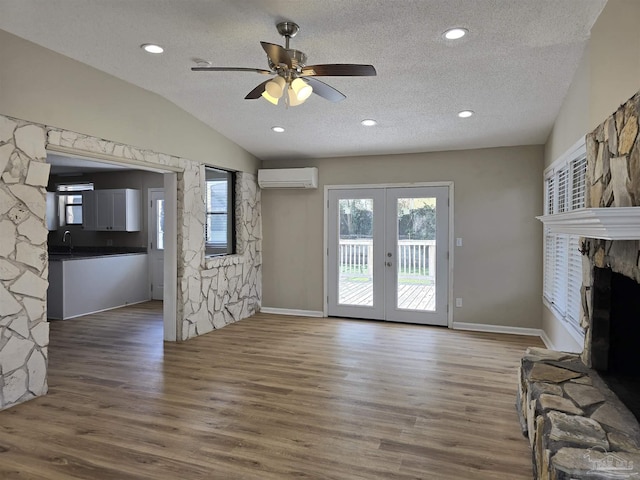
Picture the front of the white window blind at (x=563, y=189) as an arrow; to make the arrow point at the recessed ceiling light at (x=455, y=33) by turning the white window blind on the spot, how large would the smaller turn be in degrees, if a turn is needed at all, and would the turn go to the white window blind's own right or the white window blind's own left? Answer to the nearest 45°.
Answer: approximately 45° to the white window blind's own left

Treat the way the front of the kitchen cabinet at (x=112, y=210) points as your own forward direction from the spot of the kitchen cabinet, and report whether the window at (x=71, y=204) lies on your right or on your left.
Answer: on your right

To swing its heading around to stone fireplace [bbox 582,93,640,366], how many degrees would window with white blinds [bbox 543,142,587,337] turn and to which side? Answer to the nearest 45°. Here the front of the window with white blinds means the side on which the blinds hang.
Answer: approximately 45° to its left

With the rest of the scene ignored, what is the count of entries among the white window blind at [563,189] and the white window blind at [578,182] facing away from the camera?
0

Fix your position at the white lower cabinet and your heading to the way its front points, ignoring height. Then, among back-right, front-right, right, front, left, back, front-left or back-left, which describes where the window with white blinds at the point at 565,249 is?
back

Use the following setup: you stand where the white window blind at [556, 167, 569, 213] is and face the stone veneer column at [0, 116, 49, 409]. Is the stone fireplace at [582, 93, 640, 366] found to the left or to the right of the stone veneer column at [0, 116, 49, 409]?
left

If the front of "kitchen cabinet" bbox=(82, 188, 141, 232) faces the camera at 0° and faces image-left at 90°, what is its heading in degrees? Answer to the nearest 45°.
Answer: approximately 45°

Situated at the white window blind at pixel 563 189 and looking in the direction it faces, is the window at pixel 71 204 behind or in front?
in front

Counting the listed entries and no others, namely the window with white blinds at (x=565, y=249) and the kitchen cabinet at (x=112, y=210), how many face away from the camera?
0

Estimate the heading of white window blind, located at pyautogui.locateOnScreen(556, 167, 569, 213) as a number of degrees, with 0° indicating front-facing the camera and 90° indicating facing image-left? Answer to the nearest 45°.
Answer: approximately 45°

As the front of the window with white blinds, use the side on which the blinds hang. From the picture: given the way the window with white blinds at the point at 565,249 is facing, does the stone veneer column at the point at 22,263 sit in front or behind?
in front

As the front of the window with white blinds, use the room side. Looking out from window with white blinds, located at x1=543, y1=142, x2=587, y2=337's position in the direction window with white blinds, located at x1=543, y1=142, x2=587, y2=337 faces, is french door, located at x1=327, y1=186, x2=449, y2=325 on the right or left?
on its right

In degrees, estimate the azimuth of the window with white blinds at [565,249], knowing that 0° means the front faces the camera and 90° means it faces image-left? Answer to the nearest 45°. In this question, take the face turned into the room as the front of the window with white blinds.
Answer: approximately 45°

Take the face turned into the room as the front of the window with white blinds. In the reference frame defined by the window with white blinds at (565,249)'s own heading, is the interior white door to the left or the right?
on its right

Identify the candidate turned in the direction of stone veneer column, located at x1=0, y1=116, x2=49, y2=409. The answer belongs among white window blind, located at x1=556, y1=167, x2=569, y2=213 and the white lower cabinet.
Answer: the white window blind
